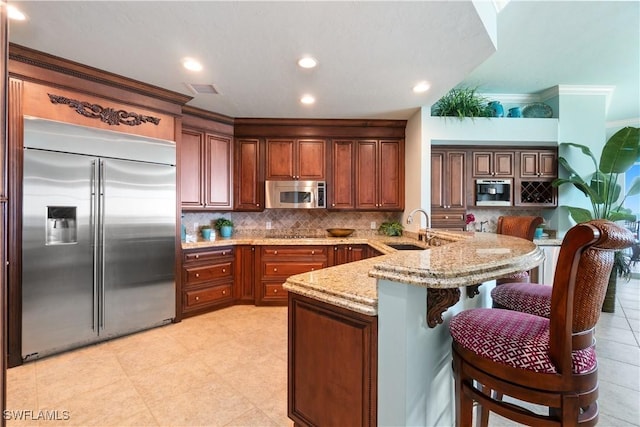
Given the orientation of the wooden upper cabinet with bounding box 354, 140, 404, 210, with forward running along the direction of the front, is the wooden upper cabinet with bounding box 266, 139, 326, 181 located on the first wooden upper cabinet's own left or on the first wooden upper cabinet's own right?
on the first wooden upper cabinet's own right

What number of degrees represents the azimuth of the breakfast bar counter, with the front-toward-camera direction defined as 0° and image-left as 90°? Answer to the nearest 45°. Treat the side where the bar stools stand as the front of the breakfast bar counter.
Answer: approximately 315°

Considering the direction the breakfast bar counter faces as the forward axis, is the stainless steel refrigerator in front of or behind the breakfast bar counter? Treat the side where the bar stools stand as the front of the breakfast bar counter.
behind

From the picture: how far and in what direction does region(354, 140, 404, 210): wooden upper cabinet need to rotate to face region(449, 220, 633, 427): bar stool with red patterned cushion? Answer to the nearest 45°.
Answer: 0° — it already faces it

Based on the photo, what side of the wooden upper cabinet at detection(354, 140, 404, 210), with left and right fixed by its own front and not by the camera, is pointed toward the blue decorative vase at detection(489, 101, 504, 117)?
left

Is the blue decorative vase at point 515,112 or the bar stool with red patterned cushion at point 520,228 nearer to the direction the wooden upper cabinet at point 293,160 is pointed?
the bar stool with red patterned cushion

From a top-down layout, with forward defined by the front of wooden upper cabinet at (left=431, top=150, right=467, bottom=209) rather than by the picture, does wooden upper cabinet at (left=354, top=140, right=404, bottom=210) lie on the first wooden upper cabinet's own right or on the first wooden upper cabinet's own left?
on the first wooden upper cabinet's own right

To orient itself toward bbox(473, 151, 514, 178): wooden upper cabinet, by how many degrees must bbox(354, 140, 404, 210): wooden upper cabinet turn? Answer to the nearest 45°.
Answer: approximately 90° to its left

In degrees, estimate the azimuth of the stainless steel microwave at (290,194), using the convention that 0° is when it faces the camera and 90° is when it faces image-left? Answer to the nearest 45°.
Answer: approximately 0°

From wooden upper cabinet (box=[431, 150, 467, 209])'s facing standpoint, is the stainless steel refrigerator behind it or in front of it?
in front

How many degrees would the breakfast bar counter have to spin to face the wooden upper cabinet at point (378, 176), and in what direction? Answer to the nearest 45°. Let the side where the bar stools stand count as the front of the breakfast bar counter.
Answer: approximately 135° to its left
